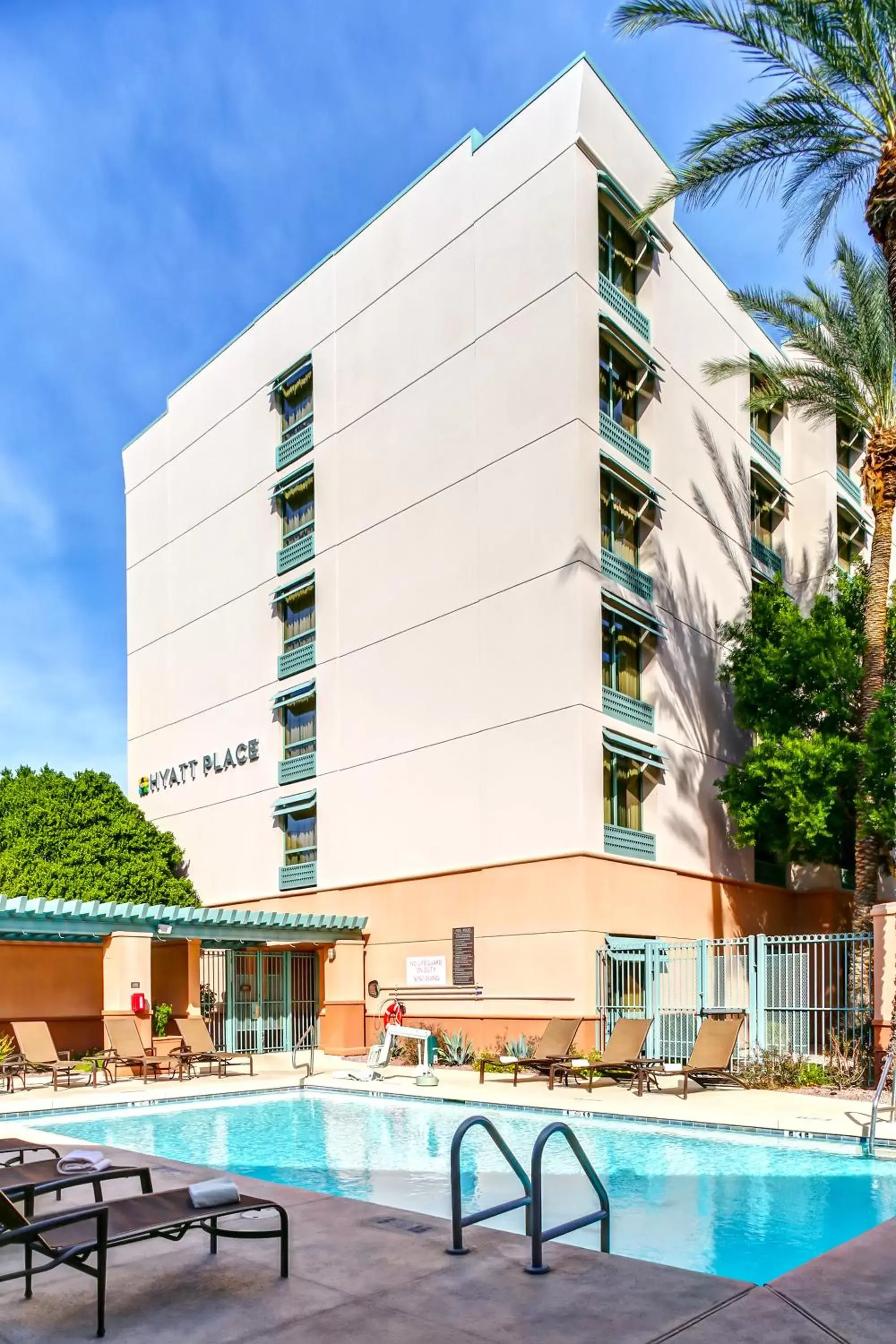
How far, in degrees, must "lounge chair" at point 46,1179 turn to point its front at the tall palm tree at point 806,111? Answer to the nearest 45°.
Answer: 0° — it already faces it

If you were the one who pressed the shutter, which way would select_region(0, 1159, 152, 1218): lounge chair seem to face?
facing away from the viewer and to the right of the viewer

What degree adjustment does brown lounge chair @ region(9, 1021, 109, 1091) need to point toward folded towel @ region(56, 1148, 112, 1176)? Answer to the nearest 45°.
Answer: approximately 45° to its right

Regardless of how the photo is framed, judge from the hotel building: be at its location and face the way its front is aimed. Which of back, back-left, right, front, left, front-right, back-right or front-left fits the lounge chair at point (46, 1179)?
front-left

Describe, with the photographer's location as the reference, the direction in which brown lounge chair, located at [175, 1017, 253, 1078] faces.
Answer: facing the viewer and to the right of the viewer

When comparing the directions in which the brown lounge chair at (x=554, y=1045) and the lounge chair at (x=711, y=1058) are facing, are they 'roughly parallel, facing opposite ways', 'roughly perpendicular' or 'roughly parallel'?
roughly parallel

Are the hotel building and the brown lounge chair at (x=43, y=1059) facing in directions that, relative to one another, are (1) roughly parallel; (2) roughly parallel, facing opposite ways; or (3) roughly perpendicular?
roughly perpendicular

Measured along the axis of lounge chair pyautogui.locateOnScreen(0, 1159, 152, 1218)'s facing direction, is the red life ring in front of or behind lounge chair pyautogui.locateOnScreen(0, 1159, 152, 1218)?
in front
